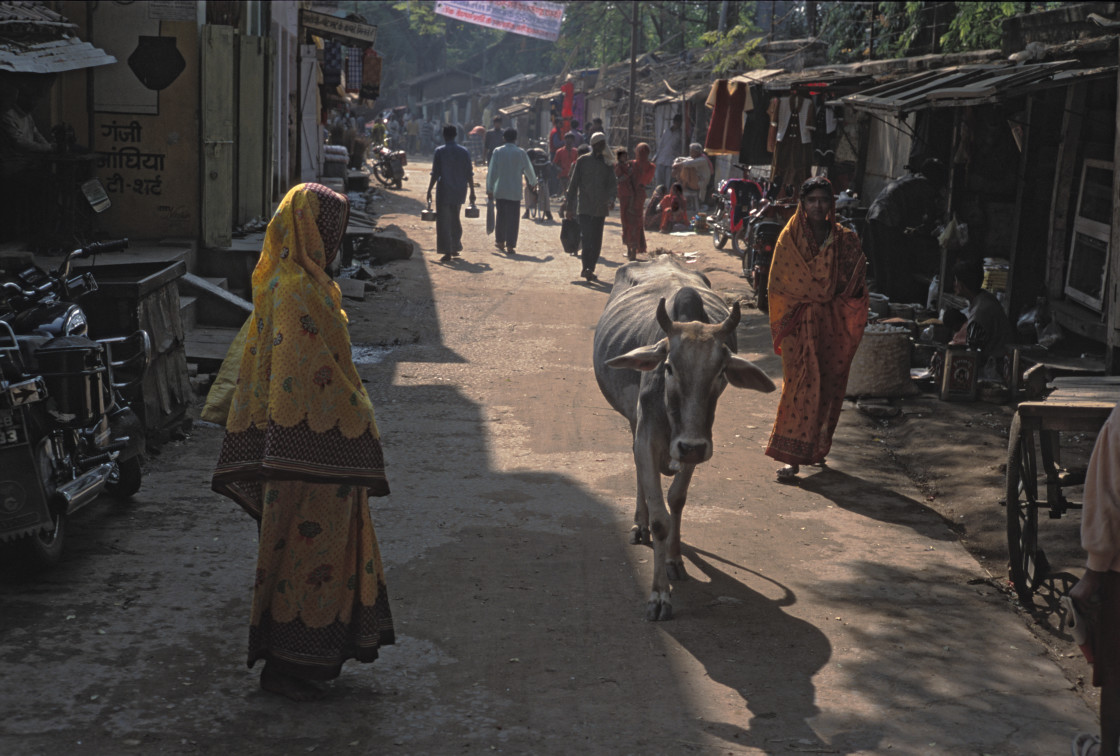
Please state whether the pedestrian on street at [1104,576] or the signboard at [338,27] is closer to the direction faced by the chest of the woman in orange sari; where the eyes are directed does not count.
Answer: the pedestrian on street

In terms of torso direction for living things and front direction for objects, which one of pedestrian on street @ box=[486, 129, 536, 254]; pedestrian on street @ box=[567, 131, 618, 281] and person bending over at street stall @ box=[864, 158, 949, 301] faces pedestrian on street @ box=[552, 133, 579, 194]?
pedestrian on street @ box=[486, 129, 536, 254]

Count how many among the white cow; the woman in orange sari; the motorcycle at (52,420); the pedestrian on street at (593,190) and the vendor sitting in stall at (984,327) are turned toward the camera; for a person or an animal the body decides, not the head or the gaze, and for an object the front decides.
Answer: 3

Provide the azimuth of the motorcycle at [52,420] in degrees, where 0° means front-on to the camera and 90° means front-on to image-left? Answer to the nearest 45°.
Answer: approximately 225°

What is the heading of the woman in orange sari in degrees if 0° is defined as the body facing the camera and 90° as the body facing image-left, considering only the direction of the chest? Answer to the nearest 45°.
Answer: approximately 0°

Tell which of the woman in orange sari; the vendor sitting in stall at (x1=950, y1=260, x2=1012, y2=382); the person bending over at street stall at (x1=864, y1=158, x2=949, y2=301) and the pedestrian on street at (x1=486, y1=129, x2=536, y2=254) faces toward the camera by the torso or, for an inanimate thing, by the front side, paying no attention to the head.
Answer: the woman in orange sari

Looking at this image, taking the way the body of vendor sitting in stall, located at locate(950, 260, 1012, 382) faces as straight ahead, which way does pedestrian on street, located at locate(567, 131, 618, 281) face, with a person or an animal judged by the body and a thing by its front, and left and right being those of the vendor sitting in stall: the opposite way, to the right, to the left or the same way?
to the left

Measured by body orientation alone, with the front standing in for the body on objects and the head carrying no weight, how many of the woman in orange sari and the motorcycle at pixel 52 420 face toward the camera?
1

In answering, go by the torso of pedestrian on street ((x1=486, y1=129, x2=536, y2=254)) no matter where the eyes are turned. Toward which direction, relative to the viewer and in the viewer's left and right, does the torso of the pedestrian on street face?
facing away from the viewer

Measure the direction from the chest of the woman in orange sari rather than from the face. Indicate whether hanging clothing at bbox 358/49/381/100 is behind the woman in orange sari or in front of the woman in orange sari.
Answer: behind

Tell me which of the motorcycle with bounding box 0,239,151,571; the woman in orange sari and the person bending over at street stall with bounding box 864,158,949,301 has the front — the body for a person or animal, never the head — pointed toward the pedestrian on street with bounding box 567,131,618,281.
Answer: the motorcycle

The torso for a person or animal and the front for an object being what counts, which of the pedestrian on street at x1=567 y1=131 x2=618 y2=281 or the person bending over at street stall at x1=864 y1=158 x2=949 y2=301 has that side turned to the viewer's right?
the person bending over at street stall at x1=864 y1=158 x2=949 y2=301
